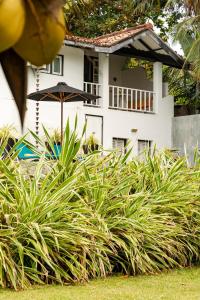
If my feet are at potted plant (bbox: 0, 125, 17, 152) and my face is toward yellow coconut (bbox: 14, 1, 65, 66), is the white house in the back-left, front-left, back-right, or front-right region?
back-left

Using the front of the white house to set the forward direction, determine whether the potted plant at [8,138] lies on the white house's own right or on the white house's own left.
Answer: on the white house's own right

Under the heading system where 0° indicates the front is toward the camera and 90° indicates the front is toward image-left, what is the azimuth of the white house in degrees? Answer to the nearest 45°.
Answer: approximately 315°

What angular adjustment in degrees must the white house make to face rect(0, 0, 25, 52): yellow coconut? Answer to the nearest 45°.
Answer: approximately 45° to its right

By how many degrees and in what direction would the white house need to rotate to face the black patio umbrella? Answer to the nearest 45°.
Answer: approximately 45° to its right

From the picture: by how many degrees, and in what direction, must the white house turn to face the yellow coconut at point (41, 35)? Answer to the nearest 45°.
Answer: approximately 45° to its right
